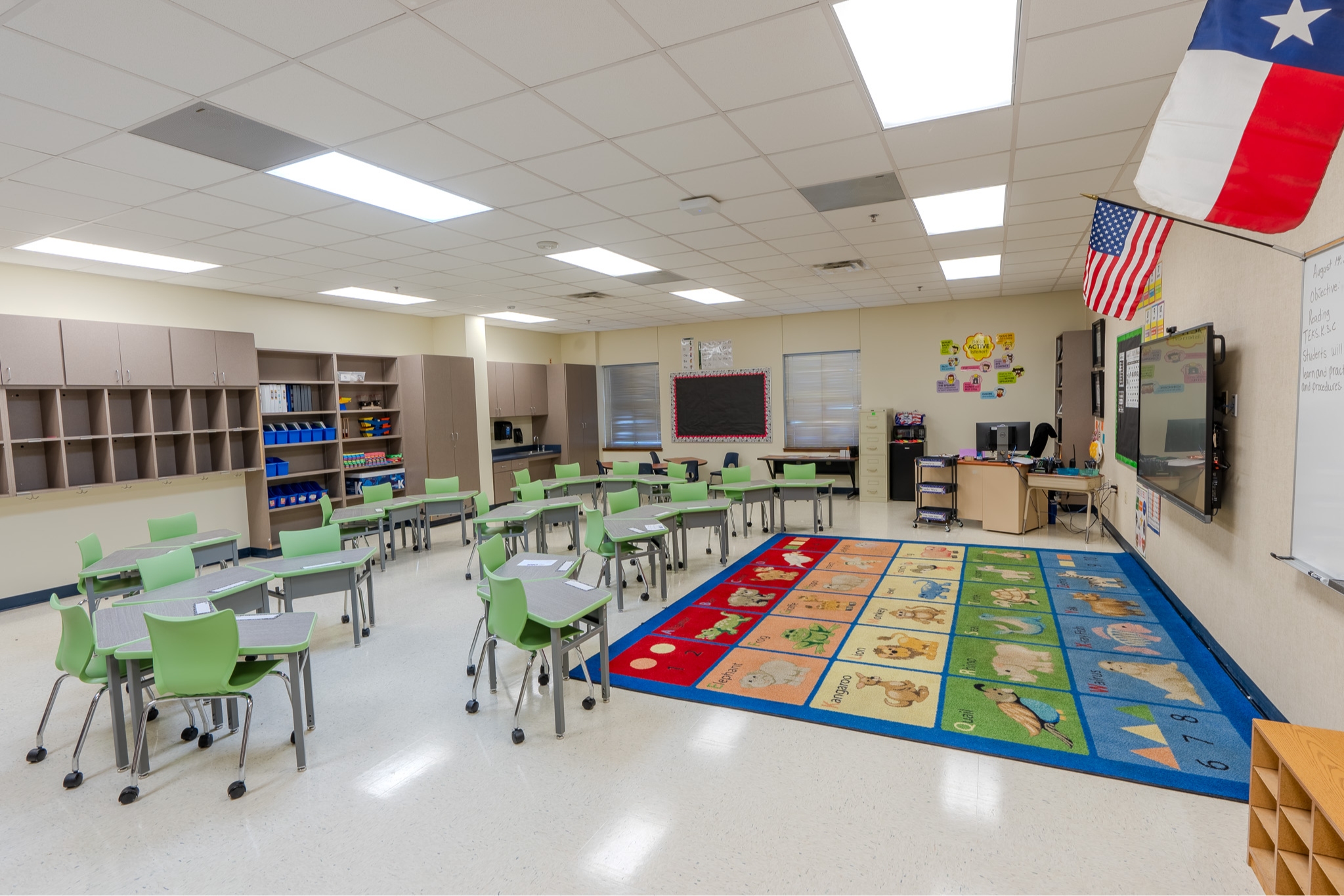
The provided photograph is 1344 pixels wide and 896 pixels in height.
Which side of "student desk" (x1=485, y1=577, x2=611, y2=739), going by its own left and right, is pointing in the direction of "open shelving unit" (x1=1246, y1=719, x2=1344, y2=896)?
left

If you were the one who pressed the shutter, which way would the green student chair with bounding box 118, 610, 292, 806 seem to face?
facing away from the viewer and to the right of the viewer

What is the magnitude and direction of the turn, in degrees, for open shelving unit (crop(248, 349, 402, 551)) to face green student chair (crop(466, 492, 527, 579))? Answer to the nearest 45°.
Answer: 0° — it already faces it

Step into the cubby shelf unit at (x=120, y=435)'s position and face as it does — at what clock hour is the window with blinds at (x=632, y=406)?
The window with blinds is roughly at 10 o'clock from the cubby shelf unit.

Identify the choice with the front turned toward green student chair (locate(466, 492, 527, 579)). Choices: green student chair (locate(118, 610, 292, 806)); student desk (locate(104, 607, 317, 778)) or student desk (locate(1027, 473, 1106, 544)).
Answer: green student chair (locate(118, 610, 292, 806))

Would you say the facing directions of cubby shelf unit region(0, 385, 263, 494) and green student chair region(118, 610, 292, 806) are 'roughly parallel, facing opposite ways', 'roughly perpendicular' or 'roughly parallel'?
roughly perpendicular

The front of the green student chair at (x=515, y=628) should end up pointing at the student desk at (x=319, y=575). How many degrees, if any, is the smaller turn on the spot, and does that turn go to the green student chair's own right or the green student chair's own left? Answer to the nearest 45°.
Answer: approximately 90° to the green student chair's own left

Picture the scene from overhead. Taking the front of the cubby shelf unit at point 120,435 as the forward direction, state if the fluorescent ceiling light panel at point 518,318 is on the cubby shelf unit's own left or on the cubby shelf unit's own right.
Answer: on the cubby shelf unit's own left

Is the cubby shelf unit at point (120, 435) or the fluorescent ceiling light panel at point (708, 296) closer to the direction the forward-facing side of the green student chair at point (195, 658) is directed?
the fluorescent ceiling light panel

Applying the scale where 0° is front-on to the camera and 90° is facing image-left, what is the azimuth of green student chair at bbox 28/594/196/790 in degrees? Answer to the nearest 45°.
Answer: approximately 225°
